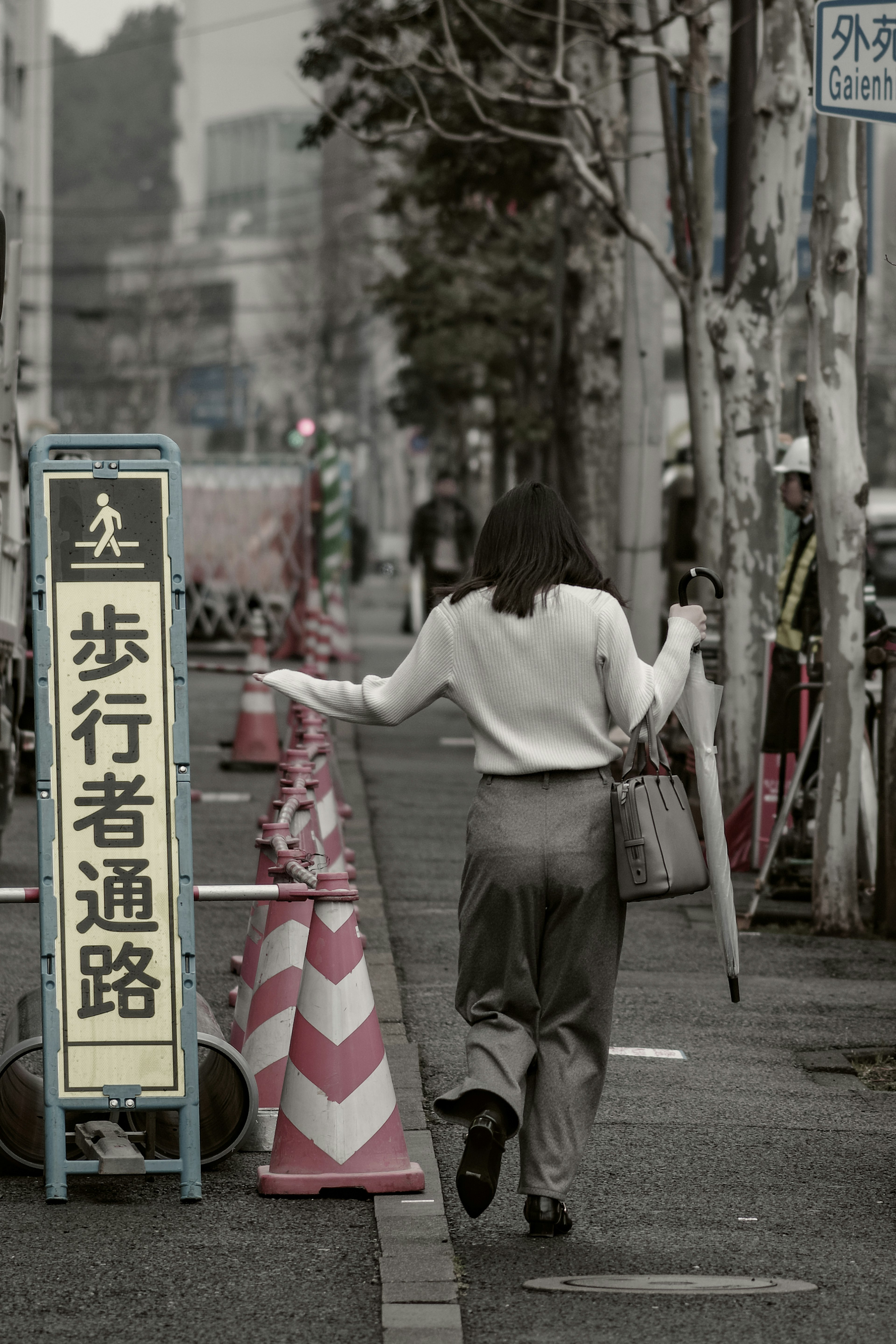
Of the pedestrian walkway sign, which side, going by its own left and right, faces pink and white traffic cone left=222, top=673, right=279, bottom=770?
back

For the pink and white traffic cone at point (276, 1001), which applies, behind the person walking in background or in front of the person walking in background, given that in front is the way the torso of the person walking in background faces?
in front

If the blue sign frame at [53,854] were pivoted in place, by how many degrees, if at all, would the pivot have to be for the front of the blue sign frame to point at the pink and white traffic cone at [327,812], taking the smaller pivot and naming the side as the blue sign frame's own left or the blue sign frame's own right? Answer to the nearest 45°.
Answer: approximately 180°

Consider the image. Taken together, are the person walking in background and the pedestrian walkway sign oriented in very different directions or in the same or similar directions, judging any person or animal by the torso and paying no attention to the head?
same or similar directions

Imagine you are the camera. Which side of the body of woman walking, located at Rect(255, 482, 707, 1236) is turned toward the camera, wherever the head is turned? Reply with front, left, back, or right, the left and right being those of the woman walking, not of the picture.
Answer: back

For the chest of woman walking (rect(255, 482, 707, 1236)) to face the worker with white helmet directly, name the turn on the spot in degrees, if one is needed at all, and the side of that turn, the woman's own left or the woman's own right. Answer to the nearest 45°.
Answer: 0° — they already face them

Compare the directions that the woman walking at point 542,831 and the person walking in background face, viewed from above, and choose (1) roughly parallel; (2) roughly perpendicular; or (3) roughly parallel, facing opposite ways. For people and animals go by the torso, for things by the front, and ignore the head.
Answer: roughly parallel, facing opposite ways

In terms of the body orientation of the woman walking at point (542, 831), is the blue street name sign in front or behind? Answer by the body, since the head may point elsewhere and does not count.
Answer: in front

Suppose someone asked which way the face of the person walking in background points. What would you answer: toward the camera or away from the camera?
toward the camera

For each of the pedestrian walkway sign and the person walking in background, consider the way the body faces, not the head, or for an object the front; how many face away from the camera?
0

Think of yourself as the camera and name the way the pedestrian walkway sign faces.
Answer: facing the viewer

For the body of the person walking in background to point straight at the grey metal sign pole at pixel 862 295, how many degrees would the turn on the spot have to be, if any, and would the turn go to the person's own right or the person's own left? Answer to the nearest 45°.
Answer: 0° — they already face it

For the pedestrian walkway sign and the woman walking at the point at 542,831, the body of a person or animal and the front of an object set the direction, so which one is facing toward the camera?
the pedestrian walkway sign
